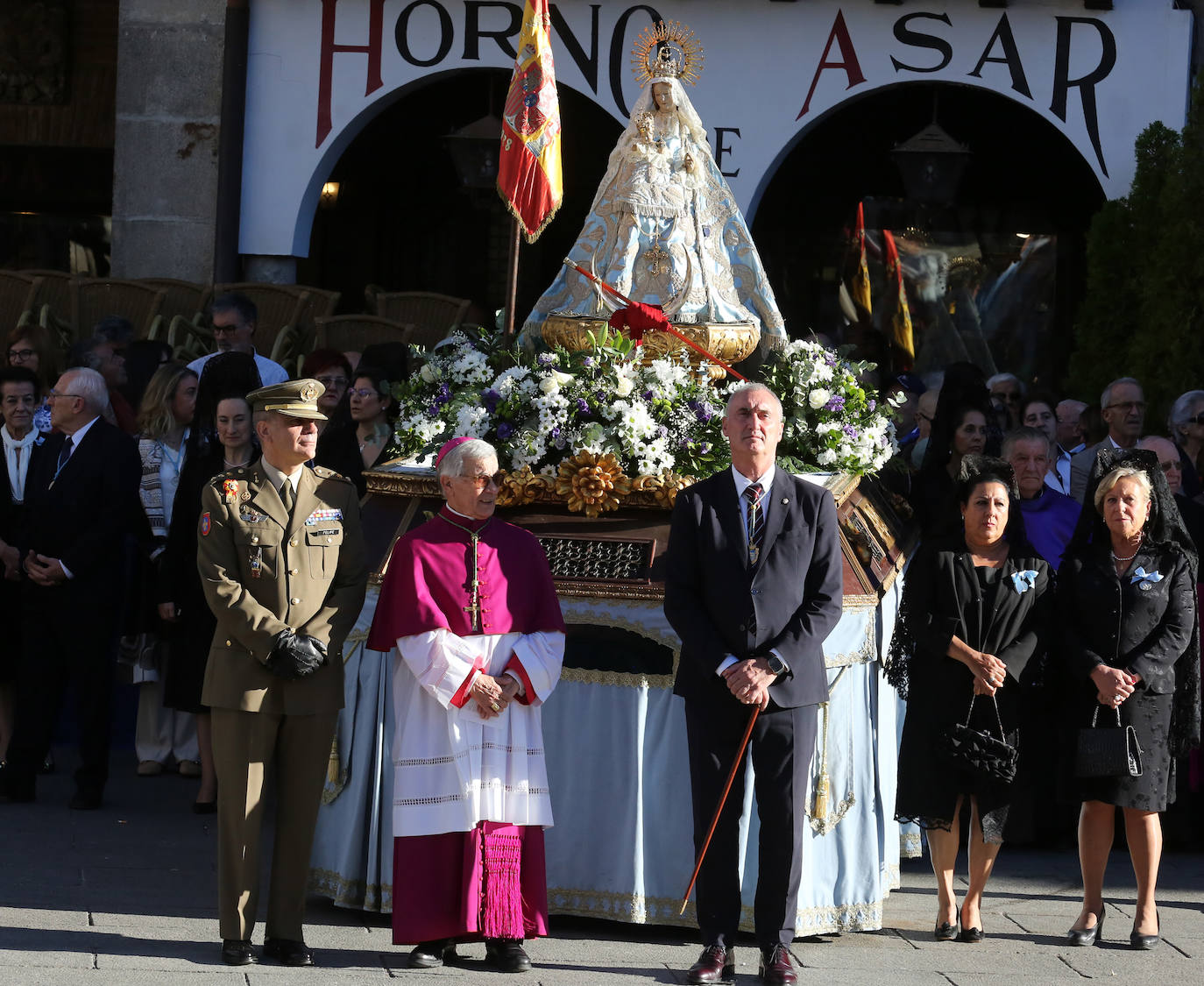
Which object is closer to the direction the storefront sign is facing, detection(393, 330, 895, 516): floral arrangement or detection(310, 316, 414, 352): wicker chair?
the floral arrangement

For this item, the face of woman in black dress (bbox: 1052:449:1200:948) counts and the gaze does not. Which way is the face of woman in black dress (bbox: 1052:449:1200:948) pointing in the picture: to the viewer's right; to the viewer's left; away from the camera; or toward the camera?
toward the camera

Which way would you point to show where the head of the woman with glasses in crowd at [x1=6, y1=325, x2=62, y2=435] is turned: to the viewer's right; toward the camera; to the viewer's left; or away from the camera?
toward the camera

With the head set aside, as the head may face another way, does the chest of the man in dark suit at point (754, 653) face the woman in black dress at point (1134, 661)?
no

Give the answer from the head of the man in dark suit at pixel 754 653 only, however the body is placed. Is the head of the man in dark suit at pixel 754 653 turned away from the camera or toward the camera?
toward the camera

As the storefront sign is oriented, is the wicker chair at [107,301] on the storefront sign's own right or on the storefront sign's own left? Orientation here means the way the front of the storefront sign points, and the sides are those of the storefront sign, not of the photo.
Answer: on the storefront sign's own right

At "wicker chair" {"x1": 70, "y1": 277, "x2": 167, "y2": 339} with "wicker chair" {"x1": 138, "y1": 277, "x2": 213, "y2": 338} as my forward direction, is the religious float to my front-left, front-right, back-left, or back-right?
front-right

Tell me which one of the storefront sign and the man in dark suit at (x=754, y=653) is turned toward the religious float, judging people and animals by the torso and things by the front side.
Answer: the storefront sign

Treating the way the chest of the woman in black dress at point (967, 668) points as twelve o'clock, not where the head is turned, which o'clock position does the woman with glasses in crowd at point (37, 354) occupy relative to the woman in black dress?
The woman with glasses in crowd is roughly at 4 o'clock from the woman in black dress.

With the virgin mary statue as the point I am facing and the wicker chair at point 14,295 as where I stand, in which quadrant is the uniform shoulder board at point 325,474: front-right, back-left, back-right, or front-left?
front-right

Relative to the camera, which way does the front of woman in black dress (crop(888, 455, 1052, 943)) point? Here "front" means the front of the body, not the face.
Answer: toward the camera

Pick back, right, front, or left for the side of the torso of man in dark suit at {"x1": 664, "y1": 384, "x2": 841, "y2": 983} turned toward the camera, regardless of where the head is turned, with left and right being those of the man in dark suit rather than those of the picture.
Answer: front

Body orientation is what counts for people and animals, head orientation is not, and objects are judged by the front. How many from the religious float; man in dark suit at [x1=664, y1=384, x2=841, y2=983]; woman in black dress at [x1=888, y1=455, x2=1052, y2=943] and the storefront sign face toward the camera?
4

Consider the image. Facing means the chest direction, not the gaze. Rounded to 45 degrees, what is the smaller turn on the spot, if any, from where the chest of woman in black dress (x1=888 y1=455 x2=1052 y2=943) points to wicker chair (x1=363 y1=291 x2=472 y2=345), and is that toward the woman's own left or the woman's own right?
approximately 135° to the woman's own right

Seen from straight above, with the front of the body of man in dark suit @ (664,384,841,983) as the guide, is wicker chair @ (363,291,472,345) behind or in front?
behind

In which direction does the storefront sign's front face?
toward the camera

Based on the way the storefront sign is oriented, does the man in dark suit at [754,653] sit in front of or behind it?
in front

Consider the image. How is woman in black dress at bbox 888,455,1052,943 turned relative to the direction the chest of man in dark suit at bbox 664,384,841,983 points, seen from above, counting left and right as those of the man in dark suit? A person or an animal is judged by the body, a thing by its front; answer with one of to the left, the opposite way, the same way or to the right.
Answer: the same way

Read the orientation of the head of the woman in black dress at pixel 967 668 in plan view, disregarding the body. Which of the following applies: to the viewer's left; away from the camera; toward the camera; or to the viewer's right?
toward the camera
